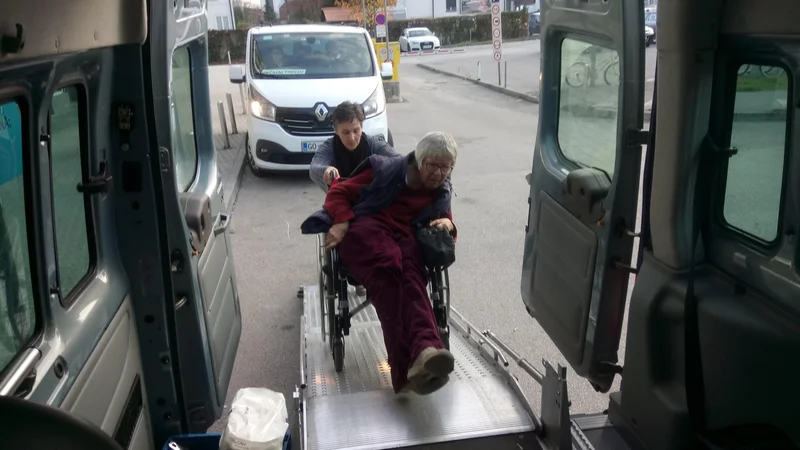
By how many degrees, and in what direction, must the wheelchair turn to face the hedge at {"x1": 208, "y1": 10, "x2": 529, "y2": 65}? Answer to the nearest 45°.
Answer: approximately 180°

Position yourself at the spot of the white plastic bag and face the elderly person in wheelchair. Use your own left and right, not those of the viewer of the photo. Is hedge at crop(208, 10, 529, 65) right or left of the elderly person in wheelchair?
left

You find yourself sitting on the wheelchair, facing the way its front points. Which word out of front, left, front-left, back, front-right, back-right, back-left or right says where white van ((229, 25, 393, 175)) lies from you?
back

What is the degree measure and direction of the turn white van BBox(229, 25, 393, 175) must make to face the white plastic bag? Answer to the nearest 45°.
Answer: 0° — it already faces it

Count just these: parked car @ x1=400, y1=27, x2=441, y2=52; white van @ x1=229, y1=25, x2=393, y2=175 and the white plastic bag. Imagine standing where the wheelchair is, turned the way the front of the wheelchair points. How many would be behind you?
2

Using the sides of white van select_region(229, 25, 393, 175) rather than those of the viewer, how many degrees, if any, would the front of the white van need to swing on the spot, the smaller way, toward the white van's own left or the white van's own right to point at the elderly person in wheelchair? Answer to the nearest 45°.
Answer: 0° — it already faces them

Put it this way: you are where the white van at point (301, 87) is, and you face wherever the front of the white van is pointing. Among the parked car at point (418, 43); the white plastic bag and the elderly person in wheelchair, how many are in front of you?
2

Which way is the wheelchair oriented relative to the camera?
toward the camera

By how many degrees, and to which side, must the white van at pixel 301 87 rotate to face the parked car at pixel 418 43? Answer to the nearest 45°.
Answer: approximately 180°

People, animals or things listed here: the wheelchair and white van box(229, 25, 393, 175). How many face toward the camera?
2

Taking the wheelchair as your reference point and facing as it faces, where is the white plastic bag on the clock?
The white plastic bag is roughly at 1 o'clock from the wheelchair.
